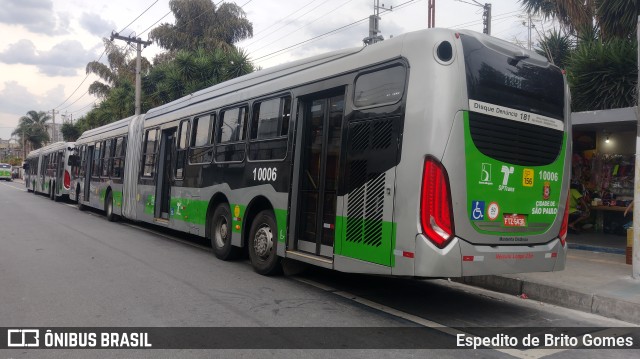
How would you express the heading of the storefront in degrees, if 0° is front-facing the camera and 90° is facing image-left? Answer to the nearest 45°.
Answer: approximately 45°

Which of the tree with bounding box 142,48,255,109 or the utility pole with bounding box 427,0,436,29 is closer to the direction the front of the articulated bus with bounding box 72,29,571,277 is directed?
the tree

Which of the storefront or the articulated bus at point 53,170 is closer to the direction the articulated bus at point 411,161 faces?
the articulated bus

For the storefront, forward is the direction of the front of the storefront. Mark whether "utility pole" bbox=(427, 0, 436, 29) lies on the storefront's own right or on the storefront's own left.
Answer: on the storefront's own right

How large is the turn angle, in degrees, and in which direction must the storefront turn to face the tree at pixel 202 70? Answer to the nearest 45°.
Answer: approximately 45° to its right

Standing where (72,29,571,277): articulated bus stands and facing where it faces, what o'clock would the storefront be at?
The storefront is roughly at 5 o'clock from the articulated bus.

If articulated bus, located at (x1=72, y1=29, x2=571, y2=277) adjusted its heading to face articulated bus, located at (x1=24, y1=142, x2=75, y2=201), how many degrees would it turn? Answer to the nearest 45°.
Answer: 0° — it already faces it

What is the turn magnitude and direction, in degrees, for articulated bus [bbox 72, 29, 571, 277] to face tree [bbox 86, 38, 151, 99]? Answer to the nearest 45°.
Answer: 0° — it already faces it

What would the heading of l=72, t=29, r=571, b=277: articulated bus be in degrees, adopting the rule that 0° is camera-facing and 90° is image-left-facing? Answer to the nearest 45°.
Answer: approximately 135°

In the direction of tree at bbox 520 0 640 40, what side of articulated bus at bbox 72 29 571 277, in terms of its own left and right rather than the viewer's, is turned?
right
